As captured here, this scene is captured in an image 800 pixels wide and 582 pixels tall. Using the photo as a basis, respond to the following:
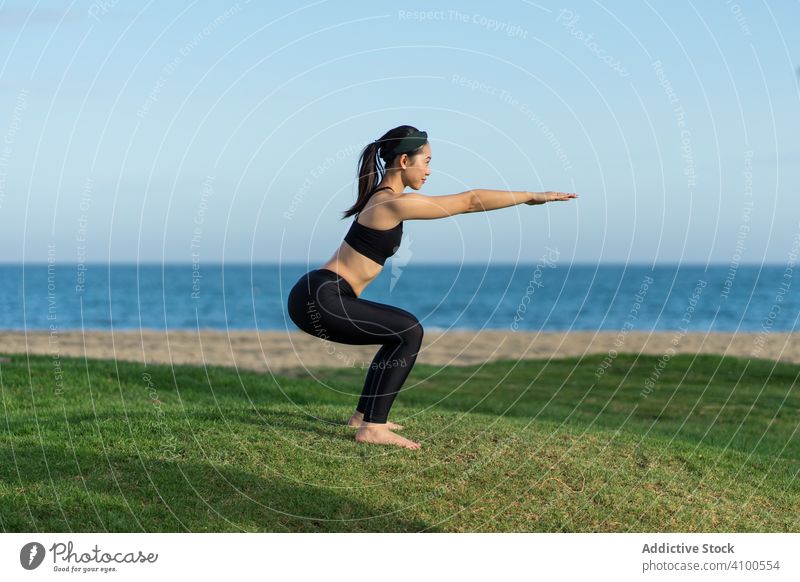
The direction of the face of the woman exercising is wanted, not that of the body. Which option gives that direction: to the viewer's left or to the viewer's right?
to the viewer's right

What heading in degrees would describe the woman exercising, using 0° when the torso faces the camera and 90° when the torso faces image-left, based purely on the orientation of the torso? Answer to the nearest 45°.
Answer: approximately 270°
